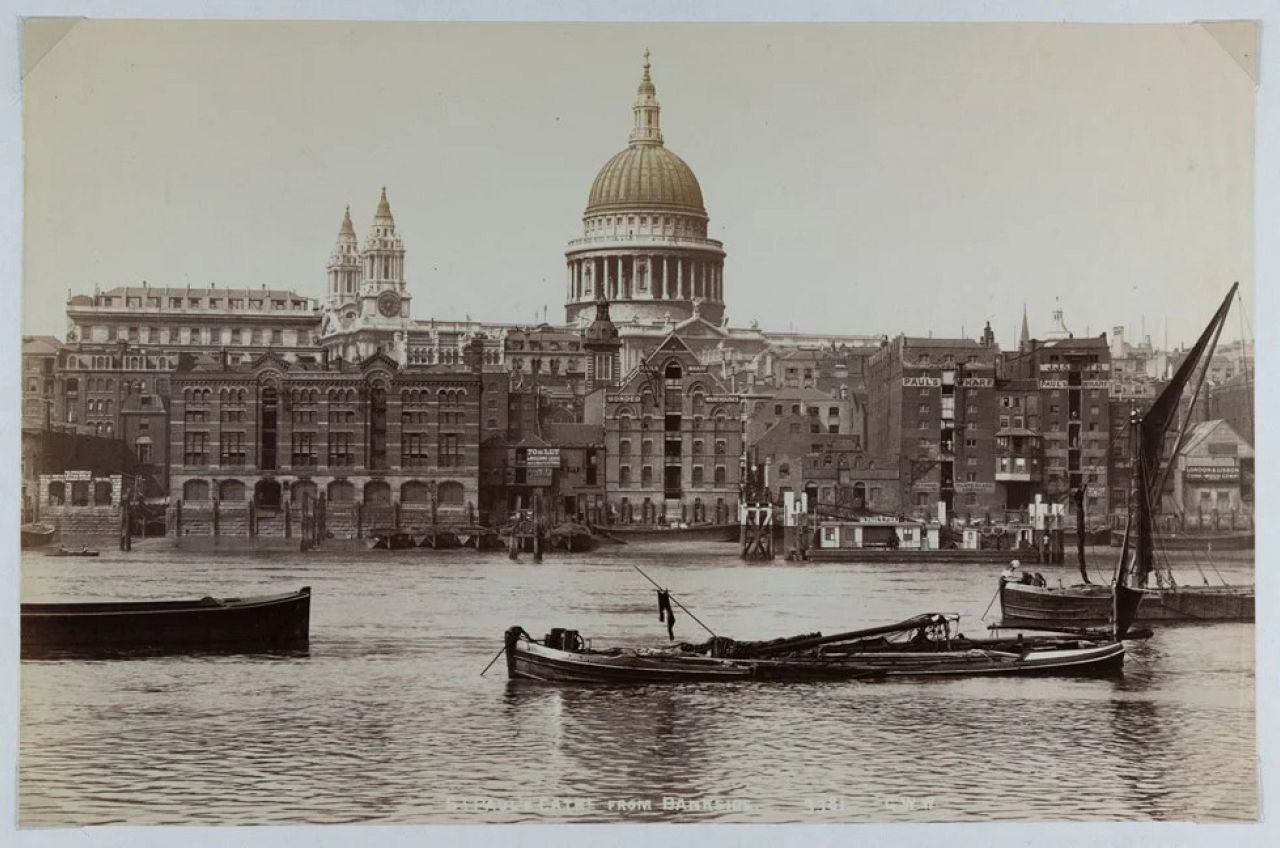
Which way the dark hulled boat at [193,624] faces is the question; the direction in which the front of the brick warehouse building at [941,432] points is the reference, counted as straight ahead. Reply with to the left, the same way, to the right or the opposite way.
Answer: to the left

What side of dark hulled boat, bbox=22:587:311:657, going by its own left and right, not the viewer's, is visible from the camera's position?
right

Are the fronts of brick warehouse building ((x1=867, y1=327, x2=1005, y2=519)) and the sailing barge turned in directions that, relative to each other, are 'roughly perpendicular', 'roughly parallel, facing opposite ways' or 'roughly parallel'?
roughly perpendicular

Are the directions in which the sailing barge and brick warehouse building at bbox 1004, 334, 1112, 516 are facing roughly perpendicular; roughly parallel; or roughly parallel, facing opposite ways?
roughly perpendicular

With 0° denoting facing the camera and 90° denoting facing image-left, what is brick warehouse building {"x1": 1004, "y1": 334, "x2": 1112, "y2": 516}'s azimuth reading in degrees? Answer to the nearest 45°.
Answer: approximately 0°
